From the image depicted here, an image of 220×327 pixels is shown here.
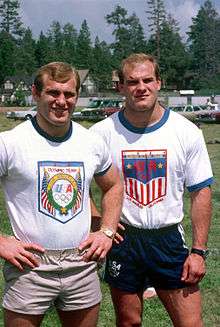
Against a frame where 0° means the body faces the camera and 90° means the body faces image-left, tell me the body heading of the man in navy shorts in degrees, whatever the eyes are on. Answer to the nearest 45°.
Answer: approximately 0°

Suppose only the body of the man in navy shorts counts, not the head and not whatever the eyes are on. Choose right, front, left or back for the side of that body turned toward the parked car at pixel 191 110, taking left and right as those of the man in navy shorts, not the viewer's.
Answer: back

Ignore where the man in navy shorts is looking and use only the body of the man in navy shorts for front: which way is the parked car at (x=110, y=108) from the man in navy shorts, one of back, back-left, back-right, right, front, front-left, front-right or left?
back

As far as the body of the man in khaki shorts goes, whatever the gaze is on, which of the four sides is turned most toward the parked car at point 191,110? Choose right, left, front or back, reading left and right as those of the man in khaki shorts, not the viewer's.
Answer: back

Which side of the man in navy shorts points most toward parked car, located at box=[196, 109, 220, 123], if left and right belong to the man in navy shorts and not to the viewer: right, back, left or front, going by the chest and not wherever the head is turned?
back

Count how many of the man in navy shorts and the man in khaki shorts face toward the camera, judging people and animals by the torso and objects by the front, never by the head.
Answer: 2
